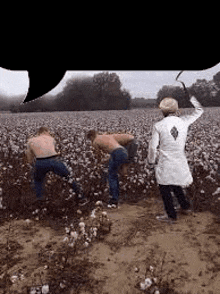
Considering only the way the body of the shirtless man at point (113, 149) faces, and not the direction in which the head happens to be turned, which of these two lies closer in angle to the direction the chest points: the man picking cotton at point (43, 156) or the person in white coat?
the man picking cotton

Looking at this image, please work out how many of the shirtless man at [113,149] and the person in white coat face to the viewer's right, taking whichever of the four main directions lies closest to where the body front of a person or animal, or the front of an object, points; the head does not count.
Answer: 0

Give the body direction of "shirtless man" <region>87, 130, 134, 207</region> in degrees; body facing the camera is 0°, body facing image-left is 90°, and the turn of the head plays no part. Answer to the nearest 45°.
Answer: approximately 135°

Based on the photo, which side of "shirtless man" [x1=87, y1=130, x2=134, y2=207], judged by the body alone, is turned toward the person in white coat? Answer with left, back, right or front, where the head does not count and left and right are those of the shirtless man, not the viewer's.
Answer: back

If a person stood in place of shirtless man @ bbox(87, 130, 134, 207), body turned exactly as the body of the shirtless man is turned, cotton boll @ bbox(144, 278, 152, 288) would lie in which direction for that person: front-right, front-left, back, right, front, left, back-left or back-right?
back-left

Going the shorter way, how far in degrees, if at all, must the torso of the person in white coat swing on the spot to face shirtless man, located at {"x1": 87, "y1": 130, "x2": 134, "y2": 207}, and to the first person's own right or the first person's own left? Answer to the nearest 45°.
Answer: approximately 90° to the first person's own left

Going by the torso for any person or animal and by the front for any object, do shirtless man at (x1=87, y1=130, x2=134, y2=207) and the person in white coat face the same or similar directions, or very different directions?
same or similar directions

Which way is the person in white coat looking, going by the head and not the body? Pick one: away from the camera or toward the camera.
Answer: away from the camera

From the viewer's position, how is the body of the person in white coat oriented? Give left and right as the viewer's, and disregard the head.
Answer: facing away from the viewer and to the left of the viewer

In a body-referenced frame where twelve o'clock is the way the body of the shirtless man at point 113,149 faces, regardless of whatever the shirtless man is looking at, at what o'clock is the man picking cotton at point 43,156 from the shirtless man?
The man picking cotton is roughly at 10 o'clock from the shirtless man.

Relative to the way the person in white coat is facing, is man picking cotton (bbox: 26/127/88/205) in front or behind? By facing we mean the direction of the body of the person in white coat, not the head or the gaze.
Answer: in front

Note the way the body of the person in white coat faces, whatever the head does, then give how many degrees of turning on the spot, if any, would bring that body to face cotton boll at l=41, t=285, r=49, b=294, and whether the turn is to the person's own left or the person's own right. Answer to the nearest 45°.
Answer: approximately 90° to the person's own left
